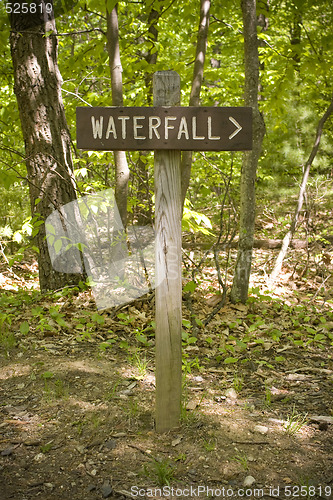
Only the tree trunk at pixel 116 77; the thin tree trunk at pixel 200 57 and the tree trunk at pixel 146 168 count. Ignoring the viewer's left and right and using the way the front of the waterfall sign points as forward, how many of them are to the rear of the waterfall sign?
3

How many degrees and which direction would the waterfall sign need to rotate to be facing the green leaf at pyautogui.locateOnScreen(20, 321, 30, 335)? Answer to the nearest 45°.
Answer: approximately 135° to its right

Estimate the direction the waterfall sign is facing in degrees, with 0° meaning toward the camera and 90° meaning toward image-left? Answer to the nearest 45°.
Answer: approximately 0°

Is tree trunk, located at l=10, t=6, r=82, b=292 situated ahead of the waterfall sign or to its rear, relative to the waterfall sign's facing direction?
to the rear

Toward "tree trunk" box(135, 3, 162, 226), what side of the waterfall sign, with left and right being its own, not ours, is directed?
back

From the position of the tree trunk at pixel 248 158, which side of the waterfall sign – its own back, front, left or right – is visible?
back

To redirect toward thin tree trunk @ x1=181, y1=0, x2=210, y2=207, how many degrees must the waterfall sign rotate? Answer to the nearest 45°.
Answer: approximately 180°
